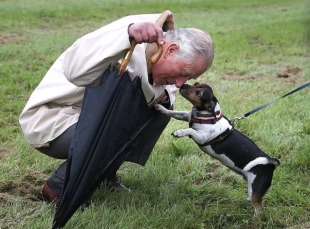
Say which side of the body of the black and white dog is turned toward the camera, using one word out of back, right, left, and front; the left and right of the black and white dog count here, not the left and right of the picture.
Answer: left

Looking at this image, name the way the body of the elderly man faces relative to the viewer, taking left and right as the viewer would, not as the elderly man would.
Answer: facing to the right of the viewer

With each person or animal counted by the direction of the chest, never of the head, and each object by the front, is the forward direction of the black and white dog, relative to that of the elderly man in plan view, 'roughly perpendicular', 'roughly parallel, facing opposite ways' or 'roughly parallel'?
roughly parallel, facing opposite ways

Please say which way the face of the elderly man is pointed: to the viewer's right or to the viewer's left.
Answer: to the viewer's right

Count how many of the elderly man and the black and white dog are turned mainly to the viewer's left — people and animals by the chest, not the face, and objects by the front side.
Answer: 1

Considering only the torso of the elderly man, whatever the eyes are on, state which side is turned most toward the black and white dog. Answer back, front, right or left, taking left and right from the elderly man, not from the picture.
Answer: front
